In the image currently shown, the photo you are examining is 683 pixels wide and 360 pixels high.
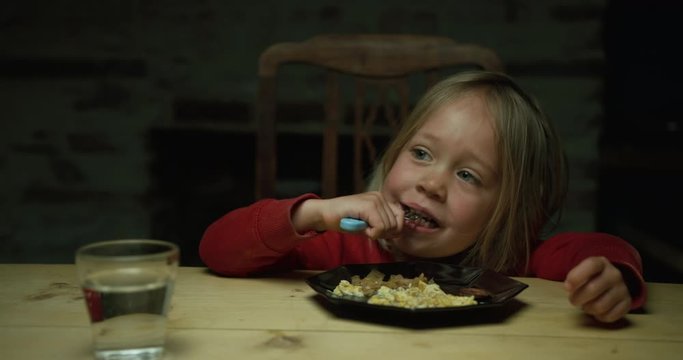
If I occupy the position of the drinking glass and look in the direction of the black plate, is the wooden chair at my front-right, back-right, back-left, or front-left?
front-left

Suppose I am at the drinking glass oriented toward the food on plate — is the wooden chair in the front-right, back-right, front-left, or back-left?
front-left

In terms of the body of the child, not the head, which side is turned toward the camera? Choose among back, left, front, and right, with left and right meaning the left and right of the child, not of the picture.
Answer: front

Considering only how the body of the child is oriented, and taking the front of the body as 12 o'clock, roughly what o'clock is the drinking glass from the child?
The drinking glass is roughly at 1 o'clock from the child.

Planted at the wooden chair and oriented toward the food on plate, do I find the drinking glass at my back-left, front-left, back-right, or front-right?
front-right

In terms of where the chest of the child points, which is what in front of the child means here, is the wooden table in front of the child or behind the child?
in front

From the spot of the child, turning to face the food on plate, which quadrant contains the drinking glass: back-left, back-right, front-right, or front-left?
front-right

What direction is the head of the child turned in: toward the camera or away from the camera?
toward the camera
